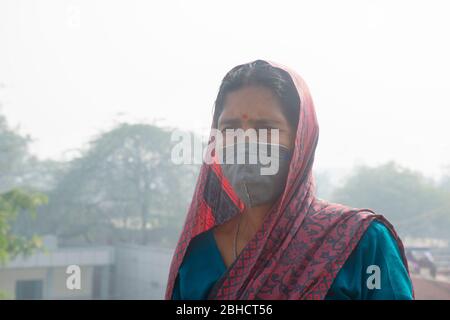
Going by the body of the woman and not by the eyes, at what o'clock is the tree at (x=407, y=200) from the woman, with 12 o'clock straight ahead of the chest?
The tree is roughly at 5 o'clock from the woman.

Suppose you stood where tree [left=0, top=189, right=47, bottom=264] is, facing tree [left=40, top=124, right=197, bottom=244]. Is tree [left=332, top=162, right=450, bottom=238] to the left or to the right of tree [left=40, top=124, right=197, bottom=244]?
right

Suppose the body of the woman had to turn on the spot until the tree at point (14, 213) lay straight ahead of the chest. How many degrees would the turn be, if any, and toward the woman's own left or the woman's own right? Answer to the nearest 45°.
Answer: approximately 90° to the woman's own right

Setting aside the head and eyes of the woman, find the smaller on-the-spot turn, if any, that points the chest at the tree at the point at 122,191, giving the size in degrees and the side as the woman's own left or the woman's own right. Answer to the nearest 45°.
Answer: approximately 135° to the woman's own right

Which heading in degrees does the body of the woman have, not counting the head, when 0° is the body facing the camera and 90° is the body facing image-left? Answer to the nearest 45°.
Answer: approximately 45°

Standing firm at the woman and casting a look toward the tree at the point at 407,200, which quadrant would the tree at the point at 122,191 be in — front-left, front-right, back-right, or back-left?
front-left
